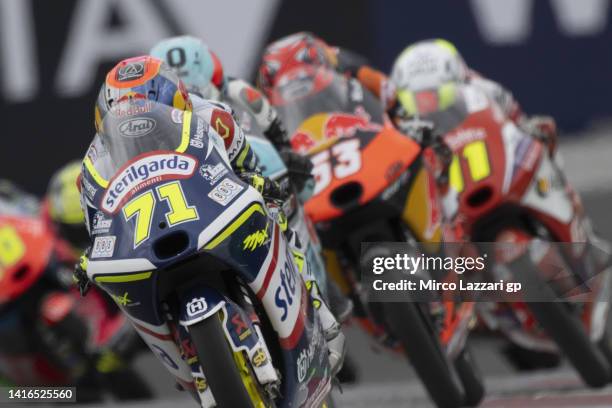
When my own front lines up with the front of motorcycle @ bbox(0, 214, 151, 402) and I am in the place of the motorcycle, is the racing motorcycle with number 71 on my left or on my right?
on my left

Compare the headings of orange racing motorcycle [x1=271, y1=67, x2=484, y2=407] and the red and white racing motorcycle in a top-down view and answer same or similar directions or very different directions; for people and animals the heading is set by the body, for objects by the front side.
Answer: same or similar directions

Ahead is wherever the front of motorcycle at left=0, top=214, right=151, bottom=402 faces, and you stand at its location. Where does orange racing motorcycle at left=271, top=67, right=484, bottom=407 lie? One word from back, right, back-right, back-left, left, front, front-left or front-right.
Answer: left

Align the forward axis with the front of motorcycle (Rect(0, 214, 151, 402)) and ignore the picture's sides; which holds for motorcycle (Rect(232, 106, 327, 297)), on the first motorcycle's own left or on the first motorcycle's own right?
on the first motorcycle's own left

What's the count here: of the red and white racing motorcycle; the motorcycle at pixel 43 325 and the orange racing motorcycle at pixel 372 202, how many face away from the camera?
0

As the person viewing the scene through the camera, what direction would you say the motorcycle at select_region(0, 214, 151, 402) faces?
facing the viewer and to the left of the viewer

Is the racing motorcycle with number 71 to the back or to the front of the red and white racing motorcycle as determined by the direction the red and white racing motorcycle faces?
to the front

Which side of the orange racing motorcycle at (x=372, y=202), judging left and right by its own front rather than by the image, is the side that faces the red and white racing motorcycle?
back

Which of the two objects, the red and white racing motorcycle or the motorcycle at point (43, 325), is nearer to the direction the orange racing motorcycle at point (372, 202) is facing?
the motorcycle

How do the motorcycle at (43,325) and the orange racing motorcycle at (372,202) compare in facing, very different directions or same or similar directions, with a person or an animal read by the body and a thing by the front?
same or similar directions

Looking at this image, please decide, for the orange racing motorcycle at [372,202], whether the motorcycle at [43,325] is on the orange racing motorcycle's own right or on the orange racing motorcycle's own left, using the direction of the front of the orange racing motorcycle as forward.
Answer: on the orange racing motorcycle's own right

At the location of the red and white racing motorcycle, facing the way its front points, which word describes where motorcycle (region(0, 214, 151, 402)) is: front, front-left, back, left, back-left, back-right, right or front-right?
front-right

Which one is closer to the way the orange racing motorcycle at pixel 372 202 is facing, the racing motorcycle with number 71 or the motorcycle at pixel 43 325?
the racing motorcycle with number 71
